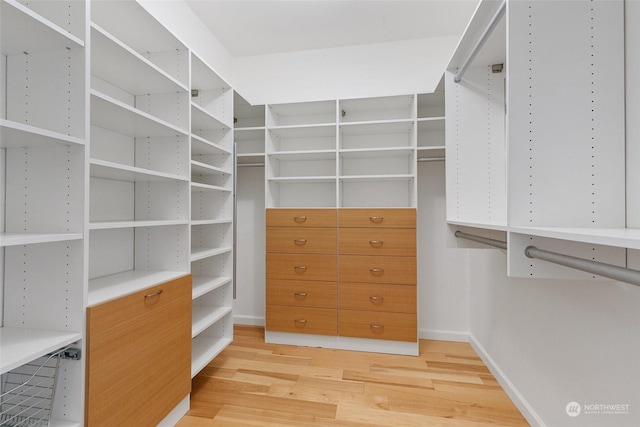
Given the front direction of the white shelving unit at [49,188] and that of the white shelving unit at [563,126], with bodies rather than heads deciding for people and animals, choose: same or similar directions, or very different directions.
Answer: very different directions

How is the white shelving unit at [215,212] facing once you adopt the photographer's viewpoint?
facing the viewer and to the right of the viewer

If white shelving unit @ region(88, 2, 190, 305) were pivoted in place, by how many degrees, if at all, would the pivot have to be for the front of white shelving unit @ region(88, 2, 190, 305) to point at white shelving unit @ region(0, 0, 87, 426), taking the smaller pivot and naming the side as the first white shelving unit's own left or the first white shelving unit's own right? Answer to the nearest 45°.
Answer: approximately 90° to the first white shelving unit's own right

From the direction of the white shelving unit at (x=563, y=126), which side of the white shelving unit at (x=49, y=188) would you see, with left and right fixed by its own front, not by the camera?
front

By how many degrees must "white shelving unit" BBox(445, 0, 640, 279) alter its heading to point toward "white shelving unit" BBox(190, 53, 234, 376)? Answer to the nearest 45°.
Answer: approximately 45° to its right

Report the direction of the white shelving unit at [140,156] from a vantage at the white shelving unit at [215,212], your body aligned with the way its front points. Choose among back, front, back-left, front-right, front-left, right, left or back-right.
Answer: right

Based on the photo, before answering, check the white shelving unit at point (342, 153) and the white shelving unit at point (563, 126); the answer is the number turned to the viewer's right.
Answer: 0

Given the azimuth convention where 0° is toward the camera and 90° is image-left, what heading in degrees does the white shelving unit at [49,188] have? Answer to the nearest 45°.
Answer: approximately 315°

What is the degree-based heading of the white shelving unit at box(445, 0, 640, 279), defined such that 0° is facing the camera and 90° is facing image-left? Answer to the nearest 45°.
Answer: approximately 45°

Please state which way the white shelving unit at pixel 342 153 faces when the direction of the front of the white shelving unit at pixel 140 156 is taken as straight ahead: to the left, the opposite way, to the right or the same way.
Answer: to the right

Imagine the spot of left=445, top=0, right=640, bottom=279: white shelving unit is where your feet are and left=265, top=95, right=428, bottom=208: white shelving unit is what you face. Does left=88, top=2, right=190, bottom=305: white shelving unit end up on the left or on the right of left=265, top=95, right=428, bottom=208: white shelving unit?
left
